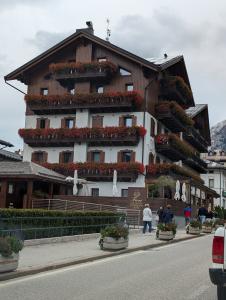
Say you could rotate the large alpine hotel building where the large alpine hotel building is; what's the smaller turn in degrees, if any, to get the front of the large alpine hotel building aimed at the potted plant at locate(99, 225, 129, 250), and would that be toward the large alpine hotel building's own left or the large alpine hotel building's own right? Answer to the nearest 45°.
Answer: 0° — it already faces it

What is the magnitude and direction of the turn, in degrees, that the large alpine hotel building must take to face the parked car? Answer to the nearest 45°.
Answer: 0° — it already faces it

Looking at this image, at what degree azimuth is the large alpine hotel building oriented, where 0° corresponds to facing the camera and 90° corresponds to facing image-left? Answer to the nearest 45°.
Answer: approximately 0°

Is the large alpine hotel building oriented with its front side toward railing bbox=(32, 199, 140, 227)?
yes

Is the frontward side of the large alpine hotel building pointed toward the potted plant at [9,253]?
yes

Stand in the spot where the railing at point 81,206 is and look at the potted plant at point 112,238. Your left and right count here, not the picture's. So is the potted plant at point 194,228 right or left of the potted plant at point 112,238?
left

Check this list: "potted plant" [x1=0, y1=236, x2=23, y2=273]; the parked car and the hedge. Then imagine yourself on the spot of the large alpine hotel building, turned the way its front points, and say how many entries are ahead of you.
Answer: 3
